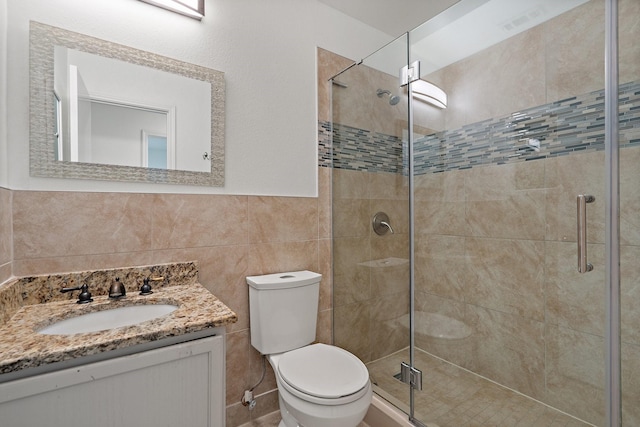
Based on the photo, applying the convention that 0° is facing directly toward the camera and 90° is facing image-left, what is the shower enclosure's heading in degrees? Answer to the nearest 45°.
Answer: approximately 45°

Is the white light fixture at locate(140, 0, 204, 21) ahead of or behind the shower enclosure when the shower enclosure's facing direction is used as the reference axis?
ahead

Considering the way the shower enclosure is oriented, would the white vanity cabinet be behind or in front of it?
in front
